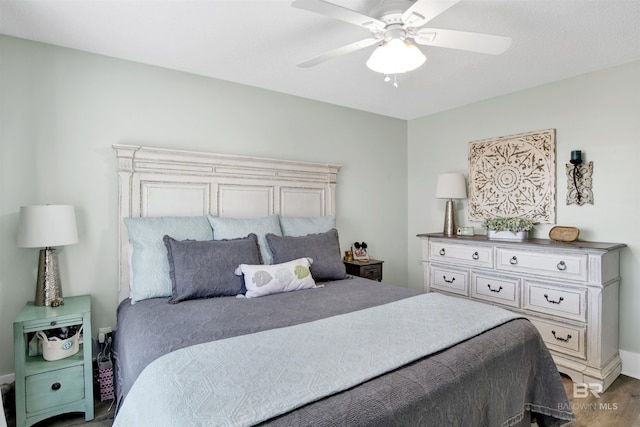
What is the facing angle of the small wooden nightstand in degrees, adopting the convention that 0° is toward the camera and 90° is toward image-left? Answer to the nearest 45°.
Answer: approximately 315°

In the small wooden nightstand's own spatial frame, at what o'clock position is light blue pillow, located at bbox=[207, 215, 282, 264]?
The light blue pillow is roughly at 3 o'clock from the small wooden nightstand.

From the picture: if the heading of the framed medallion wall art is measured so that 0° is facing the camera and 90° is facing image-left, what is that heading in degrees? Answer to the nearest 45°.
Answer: approximately 45°

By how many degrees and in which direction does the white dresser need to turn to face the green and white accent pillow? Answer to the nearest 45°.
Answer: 0° — it already faces it

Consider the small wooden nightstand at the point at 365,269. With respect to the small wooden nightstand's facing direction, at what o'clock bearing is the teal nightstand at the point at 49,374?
The teal nightstand is roughly at 3 o'clock from the small wooden nightstand.

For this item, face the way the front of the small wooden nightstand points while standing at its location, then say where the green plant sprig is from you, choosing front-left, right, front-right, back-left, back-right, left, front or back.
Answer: front-left

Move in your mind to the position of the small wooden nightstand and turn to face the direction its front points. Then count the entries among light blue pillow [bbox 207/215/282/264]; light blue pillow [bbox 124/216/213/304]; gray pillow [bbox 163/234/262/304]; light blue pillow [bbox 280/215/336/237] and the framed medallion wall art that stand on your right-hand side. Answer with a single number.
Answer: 4

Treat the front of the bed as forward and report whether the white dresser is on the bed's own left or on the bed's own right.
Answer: on the bed's own left

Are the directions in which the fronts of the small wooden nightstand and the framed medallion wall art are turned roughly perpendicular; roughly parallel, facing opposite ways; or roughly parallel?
roughly perpendicular

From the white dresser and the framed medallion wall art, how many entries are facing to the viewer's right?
0

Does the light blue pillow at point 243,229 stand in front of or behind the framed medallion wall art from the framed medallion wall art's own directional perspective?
in front

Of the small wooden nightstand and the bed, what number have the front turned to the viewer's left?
0

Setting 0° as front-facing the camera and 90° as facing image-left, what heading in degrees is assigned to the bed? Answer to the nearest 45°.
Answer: approximately 315°

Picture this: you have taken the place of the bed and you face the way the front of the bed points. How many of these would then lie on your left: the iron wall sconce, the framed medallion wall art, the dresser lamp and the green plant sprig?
4

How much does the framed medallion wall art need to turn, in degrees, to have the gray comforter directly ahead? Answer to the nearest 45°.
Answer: approximately 45° to its left

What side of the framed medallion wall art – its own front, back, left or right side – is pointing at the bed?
front
